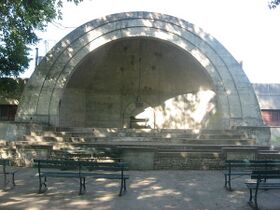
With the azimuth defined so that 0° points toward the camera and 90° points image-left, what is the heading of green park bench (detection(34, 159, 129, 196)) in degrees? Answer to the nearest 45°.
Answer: approximately 180°

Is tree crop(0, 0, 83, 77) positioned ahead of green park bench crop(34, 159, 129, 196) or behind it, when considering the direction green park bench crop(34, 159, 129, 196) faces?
ahead

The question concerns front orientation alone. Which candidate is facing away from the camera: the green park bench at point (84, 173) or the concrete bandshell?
the green park bench

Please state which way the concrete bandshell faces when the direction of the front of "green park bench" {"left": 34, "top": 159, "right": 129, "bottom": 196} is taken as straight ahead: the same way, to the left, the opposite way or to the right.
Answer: the opposite way

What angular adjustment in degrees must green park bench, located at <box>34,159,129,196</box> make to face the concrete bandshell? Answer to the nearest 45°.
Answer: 0° — it already faces it

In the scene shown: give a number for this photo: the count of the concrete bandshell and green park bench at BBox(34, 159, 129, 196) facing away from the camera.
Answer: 1

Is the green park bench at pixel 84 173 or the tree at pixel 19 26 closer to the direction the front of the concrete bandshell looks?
the green park bench

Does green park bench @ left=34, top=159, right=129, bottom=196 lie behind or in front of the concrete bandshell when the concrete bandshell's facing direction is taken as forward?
in front
